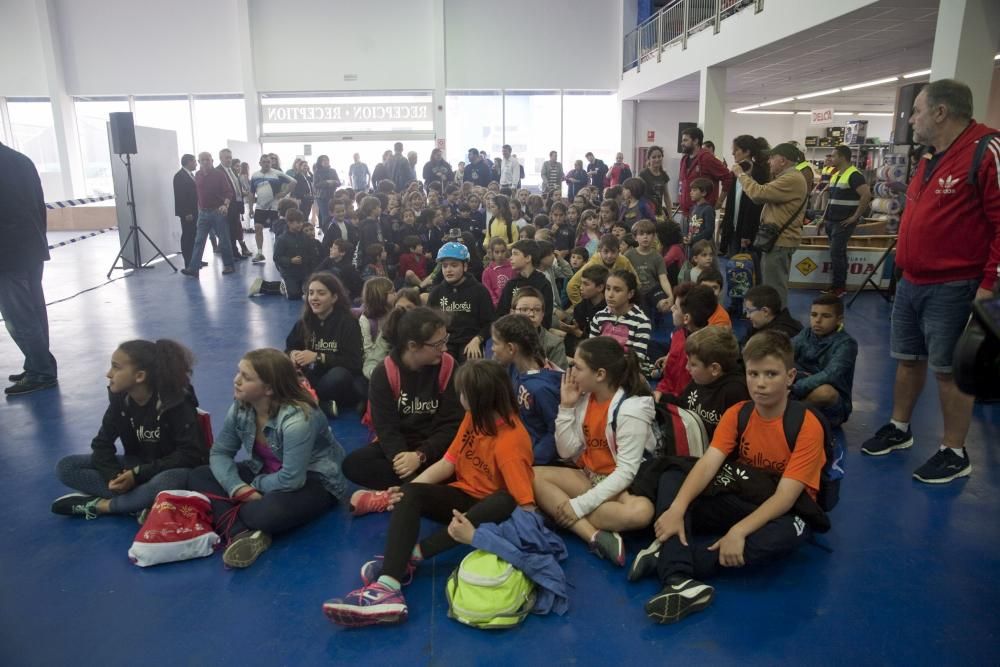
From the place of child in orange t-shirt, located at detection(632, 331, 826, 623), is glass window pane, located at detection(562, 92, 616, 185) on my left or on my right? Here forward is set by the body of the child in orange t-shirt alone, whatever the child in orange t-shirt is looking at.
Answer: on my right

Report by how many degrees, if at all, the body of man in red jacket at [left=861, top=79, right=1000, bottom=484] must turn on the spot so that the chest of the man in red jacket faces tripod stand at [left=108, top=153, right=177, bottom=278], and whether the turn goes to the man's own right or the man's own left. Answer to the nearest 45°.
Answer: approximately 45° to the man's own right

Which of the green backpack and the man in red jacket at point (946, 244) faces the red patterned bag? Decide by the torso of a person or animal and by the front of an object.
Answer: the man in red jacket

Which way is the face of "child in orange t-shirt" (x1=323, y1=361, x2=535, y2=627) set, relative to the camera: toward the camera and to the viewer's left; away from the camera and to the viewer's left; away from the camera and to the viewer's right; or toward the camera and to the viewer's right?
away from the camera and to the viewer's left

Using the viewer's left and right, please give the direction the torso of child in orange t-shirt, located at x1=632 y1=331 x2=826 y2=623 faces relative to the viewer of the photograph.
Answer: facing the viewer and to the left of the viewer

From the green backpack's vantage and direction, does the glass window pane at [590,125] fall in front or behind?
behind

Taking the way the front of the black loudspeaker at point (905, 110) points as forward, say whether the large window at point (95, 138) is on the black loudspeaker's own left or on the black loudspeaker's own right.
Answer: on the black loudspeaker's own right

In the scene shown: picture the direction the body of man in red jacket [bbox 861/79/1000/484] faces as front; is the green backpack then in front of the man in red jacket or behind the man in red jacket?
in front

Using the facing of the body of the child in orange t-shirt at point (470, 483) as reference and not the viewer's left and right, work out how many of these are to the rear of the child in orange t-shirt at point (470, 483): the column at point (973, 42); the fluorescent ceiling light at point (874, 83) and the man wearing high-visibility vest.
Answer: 3

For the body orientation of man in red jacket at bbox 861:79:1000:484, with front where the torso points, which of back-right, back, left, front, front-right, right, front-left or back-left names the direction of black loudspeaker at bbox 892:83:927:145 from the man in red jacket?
back-right

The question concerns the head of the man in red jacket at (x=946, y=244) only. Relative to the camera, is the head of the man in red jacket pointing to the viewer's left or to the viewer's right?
to the viewer's left

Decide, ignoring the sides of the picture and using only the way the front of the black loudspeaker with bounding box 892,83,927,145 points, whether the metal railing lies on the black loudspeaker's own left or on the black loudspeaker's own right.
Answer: on the black loudspeaker's own right

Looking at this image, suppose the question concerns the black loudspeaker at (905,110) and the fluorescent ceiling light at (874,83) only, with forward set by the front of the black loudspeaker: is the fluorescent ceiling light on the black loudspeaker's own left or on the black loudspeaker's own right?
on the black loudspeaker's own right

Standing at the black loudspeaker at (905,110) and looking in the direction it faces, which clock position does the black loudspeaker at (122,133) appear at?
the black loudspeaker at (122,133) is roughly at 1 o'clock from the black loudspeaker at (905,110).
